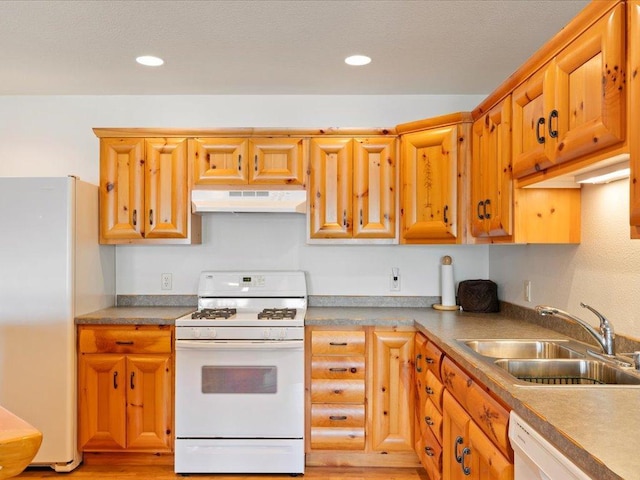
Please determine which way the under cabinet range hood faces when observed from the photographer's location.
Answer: facing the viewer

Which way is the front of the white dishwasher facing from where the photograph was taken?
facing the viewer and to the left of the viewer

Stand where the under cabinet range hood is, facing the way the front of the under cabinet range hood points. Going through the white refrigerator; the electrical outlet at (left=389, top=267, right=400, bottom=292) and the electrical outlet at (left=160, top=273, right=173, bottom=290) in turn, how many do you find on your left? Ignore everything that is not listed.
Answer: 1

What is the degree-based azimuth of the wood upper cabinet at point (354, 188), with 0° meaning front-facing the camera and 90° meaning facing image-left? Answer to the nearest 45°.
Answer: approximately 0°

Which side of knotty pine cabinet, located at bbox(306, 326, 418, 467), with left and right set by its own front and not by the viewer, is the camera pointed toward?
front

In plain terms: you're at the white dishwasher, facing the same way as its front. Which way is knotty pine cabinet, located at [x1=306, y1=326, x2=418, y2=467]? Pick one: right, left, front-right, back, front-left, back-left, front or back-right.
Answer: right

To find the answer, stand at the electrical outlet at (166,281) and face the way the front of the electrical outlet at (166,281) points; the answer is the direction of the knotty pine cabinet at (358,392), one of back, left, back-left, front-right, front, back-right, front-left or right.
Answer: front-left

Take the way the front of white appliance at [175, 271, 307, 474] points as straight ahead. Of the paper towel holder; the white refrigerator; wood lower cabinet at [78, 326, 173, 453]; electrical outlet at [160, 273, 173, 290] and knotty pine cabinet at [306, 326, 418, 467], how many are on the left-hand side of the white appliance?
2

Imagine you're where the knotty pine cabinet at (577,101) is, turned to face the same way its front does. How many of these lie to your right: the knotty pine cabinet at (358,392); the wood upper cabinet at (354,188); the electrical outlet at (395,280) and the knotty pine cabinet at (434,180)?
4

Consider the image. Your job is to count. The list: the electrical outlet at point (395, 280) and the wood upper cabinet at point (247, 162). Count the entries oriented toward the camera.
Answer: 2
